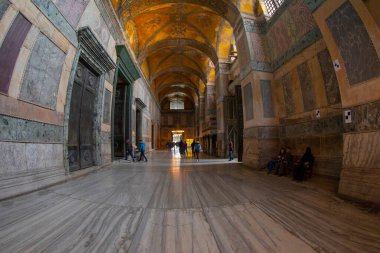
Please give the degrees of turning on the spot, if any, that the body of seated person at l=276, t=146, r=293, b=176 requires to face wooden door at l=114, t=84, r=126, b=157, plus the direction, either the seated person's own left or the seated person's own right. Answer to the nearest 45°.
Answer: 0° — they already face it

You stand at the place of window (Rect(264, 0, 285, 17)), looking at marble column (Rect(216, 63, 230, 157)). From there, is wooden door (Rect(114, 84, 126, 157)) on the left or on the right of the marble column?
left

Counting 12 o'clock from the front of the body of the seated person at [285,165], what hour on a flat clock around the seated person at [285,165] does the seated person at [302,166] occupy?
the seated person at [302,166] is roughly at 8 o'clock from the seated person at [285,165].

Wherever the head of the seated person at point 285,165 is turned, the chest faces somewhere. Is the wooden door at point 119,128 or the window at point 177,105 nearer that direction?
the wooden door

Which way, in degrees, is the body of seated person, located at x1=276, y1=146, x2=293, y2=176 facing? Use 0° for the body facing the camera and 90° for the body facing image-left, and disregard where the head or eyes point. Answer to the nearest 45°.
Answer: approximately 90°

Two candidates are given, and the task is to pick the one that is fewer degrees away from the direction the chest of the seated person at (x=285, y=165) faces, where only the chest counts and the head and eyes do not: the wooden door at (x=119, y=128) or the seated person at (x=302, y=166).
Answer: the wooden door

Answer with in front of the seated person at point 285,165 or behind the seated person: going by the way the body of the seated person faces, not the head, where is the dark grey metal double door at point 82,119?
in front

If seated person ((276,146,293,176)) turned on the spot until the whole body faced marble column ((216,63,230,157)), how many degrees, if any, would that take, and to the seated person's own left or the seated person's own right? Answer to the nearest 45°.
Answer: approximately 45° to the seated person's own right

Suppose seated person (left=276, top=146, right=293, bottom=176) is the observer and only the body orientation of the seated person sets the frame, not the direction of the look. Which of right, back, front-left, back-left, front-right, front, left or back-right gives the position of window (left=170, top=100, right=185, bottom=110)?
front-right
